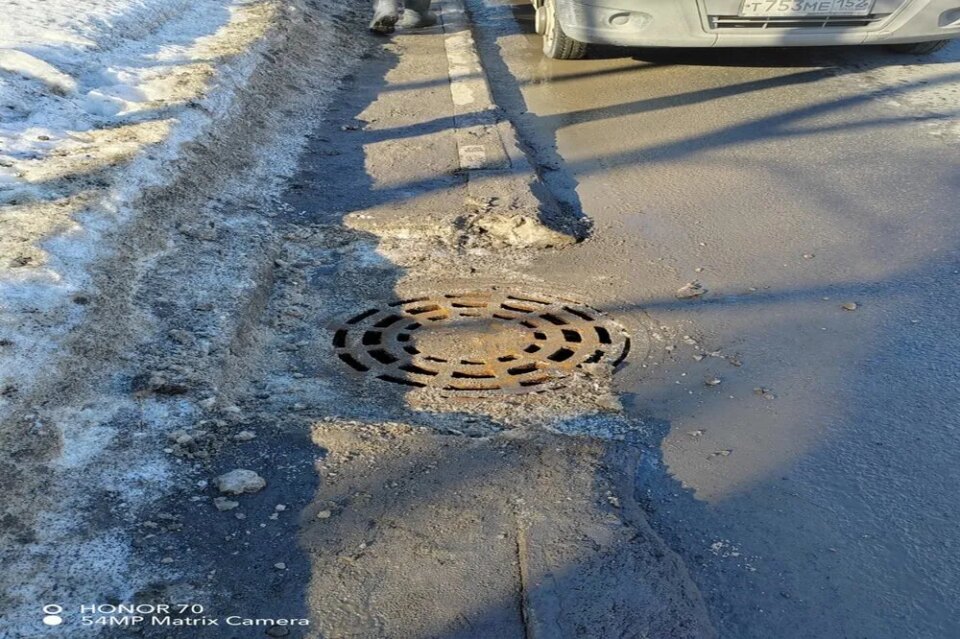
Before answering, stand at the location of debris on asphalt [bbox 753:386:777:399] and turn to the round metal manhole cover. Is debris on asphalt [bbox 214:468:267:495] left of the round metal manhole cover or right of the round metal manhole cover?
left

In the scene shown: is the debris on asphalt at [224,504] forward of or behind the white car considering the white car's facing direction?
forward

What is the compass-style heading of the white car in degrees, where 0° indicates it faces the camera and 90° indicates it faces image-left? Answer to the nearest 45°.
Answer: approximately 0°

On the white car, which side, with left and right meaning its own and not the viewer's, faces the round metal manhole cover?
front

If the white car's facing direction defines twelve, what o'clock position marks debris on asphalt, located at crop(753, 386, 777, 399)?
The debris on asphalt is roughly at 12 o'clock from the white car.

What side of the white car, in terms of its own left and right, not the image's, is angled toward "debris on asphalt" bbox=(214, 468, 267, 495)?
front
